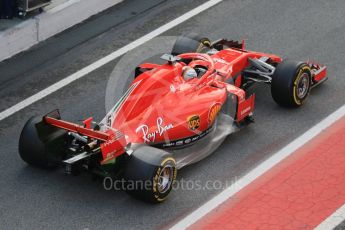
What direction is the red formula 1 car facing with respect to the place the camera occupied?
facing away from the viewer and to the right of the viewer
